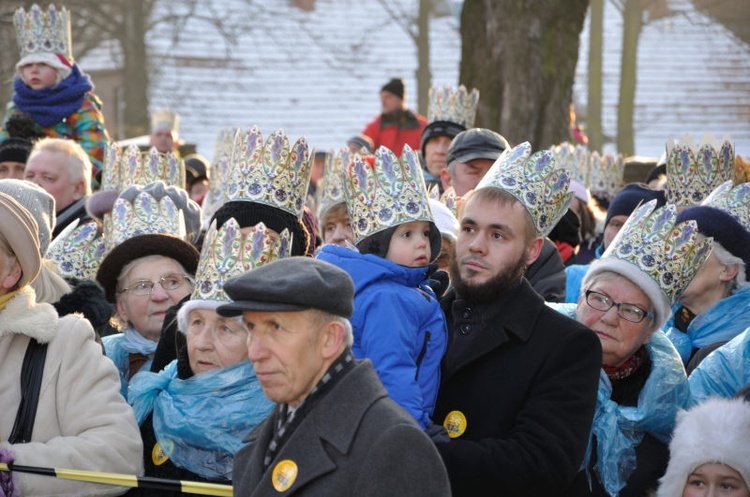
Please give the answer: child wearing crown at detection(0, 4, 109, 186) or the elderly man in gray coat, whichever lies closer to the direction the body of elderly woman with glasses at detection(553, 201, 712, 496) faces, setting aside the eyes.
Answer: the elderly man in gray coat

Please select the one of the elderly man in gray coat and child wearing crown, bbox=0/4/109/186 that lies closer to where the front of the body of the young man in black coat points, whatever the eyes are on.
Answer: the elderly man in gray coat

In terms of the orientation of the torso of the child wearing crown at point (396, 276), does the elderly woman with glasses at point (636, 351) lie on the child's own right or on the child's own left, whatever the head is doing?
on the child's own left

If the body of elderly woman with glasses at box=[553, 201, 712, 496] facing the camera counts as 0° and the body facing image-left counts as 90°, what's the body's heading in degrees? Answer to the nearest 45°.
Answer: approximately 45°

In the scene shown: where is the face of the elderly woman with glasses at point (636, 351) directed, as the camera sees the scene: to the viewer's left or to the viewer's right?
to the viewer's left

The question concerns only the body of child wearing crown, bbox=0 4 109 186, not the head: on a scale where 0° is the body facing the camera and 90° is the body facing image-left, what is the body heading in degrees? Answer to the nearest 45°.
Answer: approximately 45°
